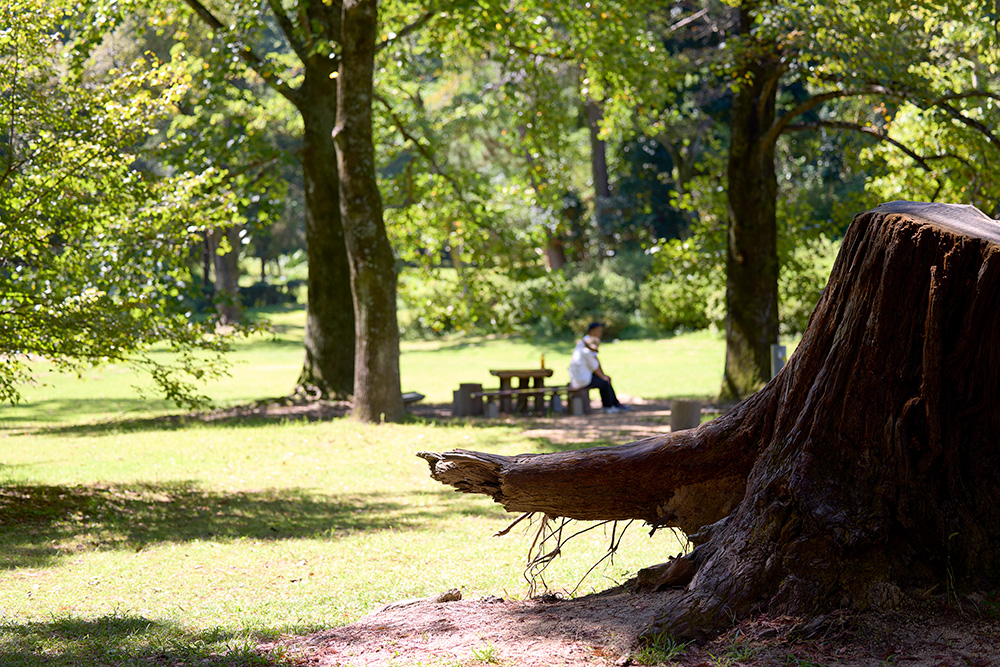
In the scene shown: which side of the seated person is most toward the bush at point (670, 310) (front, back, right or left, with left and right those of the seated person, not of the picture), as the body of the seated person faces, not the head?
left

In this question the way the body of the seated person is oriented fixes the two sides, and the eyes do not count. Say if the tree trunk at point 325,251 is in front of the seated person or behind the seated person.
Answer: behind

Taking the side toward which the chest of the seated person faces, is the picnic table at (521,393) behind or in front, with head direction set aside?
behind

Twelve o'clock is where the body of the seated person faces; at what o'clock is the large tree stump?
The large tree stump is roughly at 3 o'clock from the seated person.

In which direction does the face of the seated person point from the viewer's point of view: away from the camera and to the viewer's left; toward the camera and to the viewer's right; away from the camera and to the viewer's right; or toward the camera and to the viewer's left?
toward the camera and to the viewer's right

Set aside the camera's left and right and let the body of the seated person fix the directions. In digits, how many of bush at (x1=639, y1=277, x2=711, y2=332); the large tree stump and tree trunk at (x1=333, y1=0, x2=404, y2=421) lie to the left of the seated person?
1

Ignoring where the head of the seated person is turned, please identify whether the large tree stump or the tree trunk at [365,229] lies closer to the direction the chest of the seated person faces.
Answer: the large tree stump

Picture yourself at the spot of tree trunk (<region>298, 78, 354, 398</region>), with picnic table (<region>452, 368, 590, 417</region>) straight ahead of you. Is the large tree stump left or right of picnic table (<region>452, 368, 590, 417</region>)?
right

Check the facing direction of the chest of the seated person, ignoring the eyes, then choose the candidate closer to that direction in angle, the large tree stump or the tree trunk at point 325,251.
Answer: the large tree stump

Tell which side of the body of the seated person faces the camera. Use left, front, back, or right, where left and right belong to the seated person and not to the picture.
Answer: right
